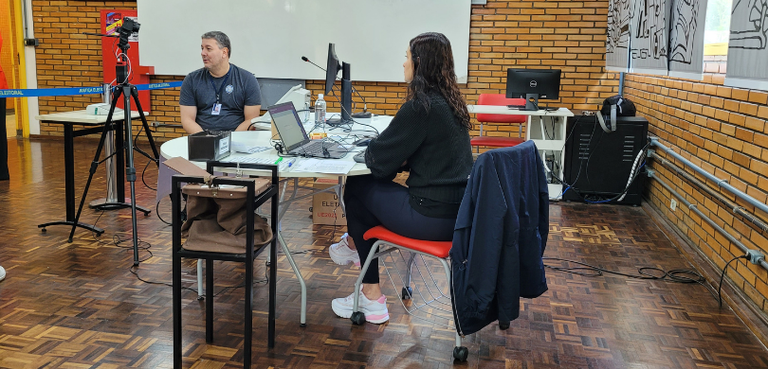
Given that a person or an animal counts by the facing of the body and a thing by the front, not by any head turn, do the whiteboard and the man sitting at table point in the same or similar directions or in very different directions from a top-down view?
same or similar directions

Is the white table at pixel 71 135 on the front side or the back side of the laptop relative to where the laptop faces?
on the back side

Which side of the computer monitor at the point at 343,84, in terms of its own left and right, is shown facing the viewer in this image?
left

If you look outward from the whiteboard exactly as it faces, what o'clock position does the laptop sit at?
The laptop is roughly at 12 o'clock from the whiteboard.

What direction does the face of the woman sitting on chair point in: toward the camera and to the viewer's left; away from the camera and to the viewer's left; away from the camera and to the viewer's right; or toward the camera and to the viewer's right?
away from the camera and to the viewer's left

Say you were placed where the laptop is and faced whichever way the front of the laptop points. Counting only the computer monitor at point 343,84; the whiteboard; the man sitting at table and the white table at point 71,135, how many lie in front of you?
0

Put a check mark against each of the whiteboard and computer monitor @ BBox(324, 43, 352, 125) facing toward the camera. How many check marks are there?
1

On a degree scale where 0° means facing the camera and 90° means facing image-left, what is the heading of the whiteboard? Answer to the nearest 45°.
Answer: approximately 0°

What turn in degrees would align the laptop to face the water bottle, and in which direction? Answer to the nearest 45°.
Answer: approximately 135° to its left

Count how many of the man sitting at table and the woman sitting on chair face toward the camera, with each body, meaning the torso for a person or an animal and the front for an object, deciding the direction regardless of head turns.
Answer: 1

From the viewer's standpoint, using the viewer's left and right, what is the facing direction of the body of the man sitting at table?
facing the viewer

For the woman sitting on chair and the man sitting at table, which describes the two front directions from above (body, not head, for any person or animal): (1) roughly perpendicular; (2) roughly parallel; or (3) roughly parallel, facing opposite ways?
roughly perpendicular

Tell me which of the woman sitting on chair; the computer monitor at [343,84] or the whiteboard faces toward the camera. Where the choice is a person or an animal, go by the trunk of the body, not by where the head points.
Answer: the whiteboard
